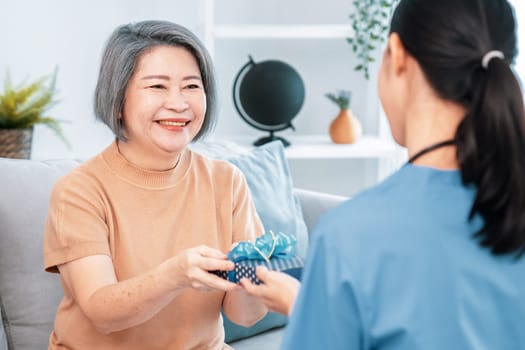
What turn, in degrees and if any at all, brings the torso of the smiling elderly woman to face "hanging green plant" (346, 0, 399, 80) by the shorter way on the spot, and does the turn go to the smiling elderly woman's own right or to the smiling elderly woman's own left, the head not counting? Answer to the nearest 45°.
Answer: approximately 90° to the smiling elderly woman's own left

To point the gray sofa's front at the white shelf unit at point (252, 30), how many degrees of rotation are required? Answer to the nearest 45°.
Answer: approximately 135° to its left

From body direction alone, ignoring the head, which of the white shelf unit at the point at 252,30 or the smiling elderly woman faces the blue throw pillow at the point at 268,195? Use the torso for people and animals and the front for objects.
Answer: the white shelf unit

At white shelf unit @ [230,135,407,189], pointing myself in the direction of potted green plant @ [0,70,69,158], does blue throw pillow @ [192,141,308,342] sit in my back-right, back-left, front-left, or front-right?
front-left

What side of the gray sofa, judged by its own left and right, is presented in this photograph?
front

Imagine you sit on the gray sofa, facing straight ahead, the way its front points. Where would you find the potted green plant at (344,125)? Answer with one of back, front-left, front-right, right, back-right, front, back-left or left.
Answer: back-left

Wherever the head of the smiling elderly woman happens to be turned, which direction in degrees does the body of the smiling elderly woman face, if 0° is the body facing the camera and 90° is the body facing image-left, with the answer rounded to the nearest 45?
approximately 315°

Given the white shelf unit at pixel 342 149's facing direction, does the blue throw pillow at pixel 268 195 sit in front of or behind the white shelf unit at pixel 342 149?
in front

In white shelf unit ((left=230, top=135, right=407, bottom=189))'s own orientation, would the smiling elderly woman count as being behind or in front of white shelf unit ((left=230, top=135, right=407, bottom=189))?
in front

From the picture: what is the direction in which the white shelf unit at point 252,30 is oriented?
toward the camera

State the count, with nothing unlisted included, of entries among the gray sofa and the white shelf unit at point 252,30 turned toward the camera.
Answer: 2

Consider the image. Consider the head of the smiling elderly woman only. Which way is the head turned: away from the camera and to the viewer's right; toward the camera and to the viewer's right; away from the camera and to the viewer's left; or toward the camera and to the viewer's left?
toward the camera and to the viewer's right
